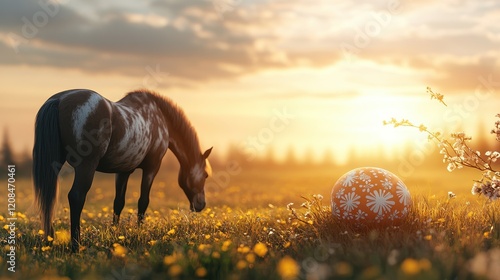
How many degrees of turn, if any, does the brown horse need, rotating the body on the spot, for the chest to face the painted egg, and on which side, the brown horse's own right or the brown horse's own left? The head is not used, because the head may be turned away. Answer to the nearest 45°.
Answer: approximately 45° to the brown horse's own right

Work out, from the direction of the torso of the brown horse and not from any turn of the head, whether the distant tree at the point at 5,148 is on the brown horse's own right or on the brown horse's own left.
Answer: on the brown horse's own left

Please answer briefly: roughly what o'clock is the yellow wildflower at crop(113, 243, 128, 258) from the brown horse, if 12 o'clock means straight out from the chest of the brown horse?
The yellow wildflower is roughly at 4 o'clock from the brown horse.

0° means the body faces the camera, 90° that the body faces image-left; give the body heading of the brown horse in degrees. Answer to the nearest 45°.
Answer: approximately 225°

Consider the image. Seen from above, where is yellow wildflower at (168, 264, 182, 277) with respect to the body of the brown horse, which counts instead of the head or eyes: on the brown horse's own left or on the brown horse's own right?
on the brown horse's own right
